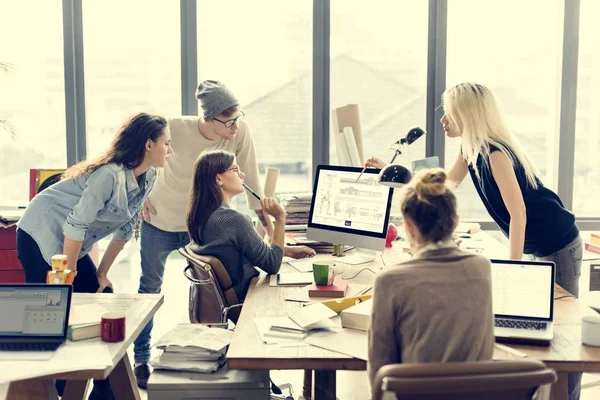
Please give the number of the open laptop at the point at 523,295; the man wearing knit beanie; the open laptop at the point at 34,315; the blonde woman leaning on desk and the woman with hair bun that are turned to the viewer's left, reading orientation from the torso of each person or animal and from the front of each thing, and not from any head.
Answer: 1

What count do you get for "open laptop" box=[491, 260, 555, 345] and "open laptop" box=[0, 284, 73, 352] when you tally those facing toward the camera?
2

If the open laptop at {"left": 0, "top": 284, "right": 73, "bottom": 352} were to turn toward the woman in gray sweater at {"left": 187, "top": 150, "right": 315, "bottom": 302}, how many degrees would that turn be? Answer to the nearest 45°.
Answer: approximately 135° to its left

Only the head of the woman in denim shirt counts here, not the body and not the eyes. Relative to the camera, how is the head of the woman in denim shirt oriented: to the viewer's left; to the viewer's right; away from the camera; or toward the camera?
to the viewer's right

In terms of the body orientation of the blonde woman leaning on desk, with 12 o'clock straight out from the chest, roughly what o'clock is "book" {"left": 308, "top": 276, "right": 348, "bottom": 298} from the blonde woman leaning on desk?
The book is roughly at 11 o'clock from the blonde woman leaning on desk.

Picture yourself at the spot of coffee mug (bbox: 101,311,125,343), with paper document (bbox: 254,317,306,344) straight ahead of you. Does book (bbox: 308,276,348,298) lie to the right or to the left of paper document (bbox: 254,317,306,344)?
left

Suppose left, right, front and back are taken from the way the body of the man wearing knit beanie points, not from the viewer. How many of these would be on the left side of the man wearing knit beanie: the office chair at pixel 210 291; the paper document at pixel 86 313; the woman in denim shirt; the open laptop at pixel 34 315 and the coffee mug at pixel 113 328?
0

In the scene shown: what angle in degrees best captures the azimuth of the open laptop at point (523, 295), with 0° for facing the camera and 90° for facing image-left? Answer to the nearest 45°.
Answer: approximately 0°

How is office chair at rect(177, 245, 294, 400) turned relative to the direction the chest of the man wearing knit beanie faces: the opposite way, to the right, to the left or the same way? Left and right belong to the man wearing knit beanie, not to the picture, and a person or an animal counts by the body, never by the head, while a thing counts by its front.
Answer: to the left

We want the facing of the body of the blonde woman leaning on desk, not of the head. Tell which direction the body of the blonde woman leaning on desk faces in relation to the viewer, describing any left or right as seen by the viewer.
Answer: facing to the left of the viewer

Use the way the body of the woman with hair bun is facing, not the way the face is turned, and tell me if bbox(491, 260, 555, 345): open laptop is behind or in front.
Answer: in front

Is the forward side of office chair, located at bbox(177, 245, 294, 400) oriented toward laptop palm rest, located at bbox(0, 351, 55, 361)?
no

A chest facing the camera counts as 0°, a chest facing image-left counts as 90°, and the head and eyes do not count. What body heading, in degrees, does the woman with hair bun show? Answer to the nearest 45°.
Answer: approximately 180°

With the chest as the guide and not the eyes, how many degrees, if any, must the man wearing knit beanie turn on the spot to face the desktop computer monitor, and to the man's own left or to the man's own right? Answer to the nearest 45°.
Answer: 0° — they already face it

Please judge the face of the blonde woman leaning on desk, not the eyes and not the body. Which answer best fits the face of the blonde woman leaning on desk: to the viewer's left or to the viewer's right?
to the viewer's left

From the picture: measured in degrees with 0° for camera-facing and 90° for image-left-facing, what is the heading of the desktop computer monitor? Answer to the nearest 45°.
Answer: approximately 45°

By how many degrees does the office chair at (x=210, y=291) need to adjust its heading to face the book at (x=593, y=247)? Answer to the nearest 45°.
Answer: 0° — it already faces it
